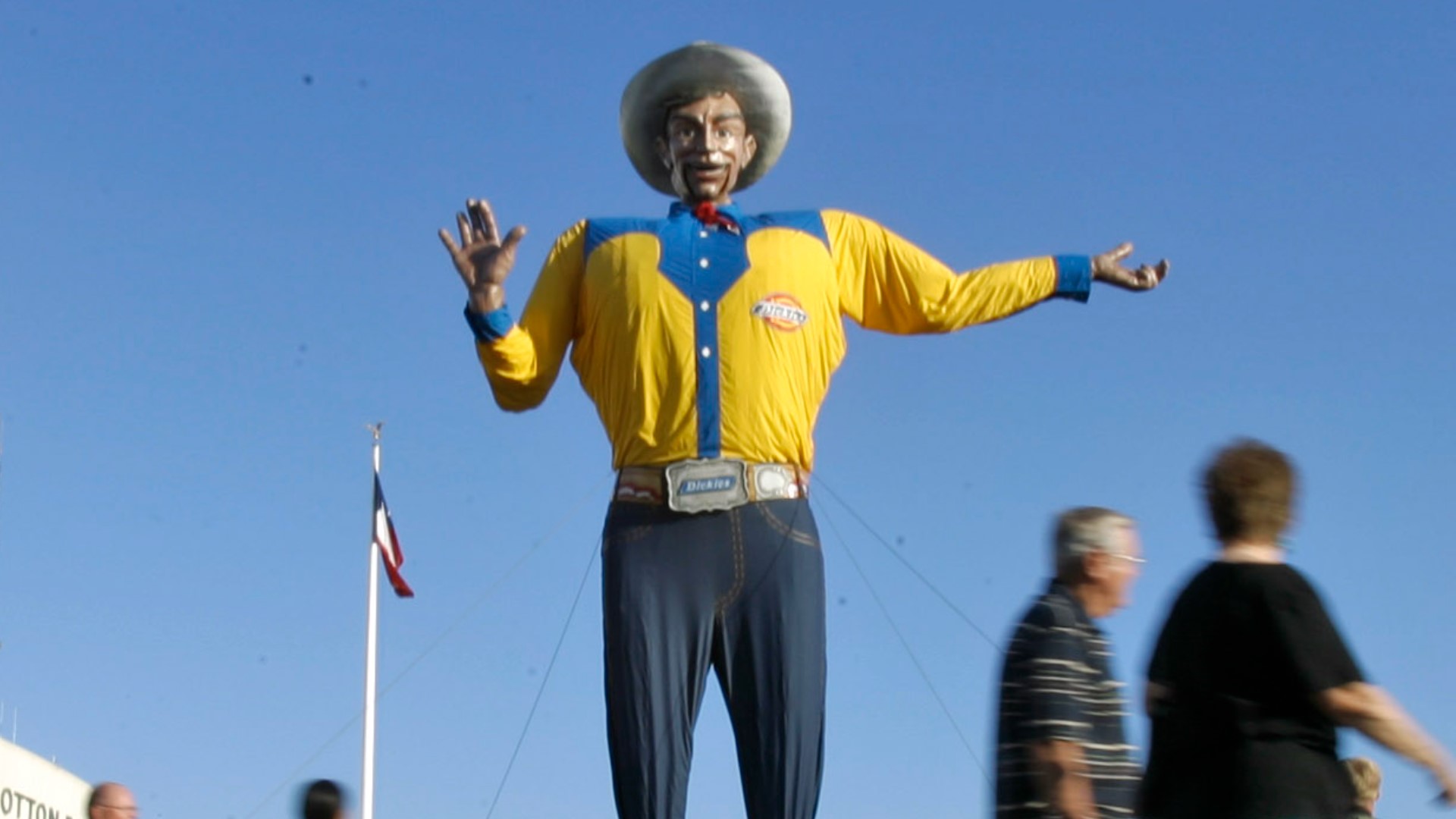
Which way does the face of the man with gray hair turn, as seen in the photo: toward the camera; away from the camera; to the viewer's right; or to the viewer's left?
to the viewer's right

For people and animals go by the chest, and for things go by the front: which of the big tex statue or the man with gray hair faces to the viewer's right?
the man with gray hair

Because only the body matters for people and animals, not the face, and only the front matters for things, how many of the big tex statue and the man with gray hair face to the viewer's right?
1

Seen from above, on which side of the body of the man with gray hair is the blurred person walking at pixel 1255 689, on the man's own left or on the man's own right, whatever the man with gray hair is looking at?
on the man's own right

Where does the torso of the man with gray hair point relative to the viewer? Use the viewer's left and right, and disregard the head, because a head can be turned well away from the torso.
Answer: facing to the right of the viewer

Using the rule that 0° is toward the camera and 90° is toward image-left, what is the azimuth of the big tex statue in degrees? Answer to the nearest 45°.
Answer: approximately 0°

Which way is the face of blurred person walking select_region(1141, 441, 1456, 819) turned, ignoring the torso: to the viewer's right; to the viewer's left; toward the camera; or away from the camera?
away from the camera

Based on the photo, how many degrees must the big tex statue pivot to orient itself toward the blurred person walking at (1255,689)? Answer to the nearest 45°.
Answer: approximately 45° to its left

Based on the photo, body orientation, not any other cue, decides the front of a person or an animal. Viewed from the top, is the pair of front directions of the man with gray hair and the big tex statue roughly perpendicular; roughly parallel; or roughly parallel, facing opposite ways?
roughly perpendicular
